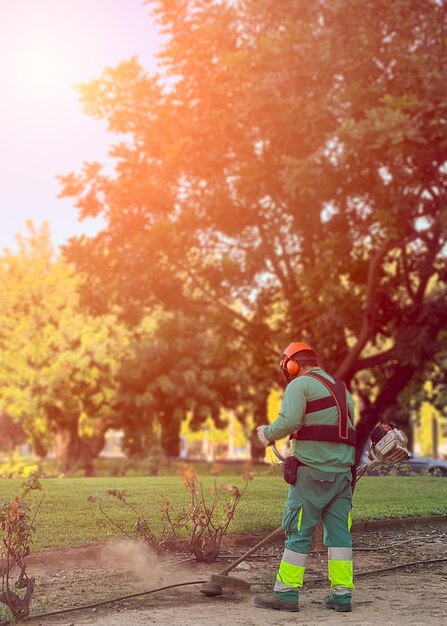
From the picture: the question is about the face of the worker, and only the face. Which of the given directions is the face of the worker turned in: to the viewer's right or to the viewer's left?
to the viewer's left

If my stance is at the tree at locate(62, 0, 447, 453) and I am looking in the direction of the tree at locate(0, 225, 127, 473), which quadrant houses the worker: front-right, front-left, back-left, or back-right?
back-left

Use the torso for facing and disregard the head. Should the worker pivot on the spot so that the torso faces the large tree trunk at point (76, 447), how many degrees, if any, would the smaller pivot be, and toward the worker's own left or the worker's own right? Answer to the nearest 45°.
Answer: approximately 45° to the worker's own right

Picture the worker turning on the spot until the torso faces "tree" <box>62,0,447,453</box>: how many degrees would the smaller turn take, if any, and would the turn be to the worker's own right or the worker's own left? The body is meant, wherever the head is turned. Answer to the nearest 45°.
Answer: approximately 45° to the worker's own right

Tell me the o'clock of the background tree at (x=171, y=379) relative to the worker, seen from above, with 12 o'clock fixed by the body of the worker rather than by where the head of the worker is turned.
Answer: The background tree is roughly at 1 o'clock from the worker.

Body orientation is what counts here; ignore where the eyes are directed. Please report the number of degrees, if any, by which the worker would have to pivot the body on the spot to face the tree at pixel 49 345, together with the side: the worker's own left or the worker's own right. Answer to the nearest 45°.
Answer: approximately 45° to the worker's own right

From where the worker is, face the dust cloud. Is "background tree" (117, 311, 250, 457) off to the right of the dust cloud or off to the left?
right

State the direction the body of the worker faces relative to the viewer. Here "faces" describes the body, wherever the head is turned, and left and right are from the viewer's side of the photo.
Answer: facing away from the viewer and to the left of the viewer

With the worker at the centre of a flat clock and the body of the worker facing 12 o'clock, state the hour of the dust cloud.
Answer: The dust cloud is roughly at 12 o'clock from the worker.
